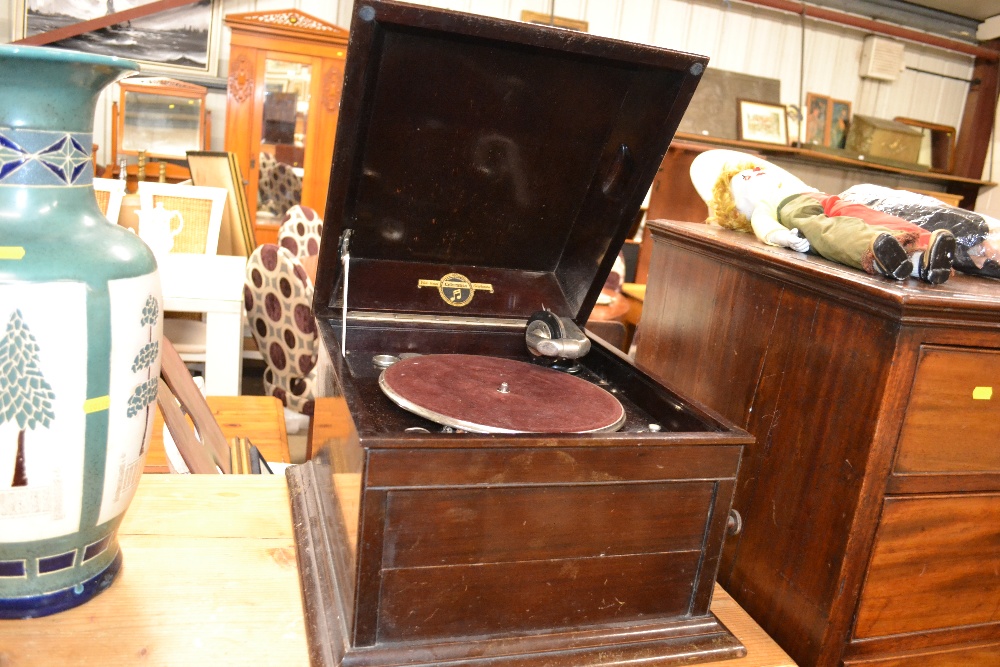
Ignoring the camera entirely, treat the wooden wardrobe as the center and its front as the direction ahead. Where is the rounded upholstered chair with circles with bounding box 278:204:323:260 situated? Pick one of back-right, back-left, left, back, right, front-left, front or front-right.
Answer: front

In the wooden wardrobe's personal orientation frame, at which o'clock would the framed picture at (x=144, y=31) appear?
The framed picture is roughly at 4 o'clock from the wooden wardrobe.

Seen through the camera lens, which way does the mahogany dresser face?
facing the viewer and to the right of the viewer

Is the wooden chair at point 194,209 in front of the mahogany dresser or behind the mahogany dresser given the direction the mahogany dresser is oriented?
behind

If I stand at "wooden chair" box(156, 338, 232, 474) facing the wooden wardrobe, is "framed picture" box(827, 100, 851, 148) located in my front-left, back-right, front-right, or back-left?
front-right

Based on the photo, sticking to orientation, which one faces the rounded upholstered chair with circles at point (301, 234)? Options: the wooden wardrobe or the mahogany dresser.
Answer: the wooden wardrobe

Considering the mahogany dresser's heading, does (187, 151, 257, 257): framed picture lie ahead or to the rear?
to the rear

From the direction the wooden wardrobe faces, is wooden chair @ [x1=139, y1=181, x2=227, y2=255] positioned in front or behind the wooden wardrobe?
in front

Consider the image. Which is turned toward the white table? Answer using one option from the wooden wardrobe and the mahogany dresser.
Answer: the wooden wardrobe

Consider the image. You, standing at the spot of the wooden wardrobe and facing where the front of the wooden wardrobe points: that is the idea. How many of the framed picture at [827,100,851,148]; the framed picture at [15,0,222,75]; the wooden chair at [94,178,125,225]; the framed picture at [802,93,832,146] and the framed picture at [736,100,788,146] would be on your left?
3

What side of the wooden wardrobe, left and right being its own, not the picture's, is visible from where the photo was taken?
front

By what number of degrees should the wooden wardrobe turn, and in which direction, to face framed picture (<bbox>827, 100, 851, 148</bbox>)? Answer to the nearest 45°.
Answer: approximately 90° to its left

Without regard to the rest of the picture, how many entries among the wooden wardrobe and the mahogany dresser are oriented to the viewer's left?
0

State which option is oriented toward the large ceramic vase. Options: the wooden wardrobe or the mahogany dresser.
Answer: the wooden wardrobe

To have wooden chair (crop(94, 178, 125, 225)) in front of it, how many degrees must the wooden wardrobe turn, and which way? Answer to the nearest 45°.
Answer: approximately 45° to its right

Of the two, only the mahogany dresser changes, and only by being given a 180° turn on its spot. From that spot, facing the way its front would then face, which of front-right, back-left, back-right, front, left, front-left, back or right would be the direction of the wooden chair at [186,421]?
front-left

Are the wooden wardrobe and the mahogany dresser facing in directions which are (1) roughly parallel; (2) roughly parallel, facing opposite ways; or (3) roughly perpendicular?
roughly parallel
